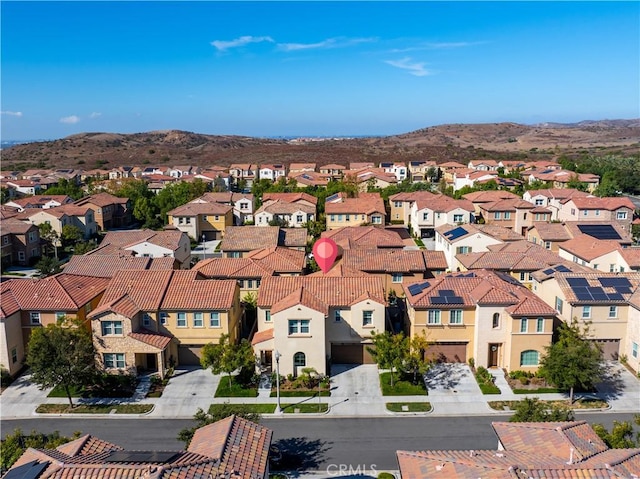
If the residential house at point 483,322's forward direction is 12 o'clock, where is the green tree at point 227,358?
The green tree is roughly at 2 o'clock from the residential house.

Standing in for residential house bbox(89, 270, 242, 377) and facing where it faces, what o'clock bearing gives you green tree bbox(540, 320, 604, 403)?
The green tree is roughly at 10 o'clock from the residential house.

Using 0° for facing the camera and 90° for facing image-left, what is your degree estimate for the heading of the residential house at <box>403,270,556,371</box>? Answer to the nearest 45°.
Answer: approximately 0°

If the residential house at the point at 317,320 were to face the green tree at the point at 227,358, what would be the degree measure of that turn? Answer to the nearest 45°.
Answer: approximately 45° to its right

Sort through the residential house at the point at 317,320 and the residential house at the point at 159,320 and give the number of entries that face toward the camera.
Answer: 2

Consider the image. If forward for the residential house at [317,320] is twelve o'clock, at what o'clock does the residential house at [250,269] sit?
the residential house at [250,269] is roughly at 5 o'clock from the residential house at [317,320].

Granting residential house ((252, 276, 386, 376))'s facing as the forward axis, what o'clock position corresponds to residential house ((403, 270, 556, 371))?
residential house ((403, 270, 556, 371)) is roughly at 9 o'clock from residential house ((252, 276, 386, 376)).

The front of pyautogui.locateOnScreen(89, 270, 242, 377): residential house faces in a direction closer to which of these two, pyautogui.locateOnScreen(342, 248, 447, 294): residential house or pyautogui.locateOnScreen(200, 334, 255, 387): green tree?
the green tree

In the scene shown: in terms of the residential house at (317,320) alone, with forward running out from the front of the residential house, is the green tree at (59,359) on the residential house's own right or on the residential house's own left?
on the residential house's own right
